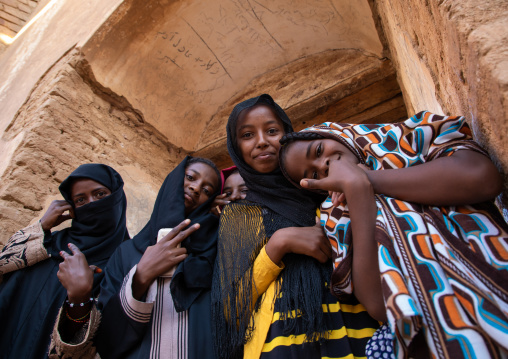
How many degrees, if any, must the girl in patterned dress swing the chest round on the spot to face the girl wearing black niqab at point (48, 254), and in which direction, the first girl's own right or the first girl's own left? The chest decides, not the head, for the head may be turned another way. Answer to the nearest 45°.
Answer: approximately 90° to the first girl's own right

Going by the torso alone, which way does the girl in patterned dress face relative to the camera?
toward the camera

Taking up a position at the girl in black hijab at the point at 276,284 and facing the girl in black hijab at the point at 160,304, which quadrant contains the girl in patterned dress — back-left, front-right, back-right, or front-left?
back-left

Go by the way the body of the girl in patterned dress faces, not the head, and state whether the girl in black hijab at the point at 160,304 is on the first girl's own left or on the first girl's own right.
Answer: on the first girl's own right

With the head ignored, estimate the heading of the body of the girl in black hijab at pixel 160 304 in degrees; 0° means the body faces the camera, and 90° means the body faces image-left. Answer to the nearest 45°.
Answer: approximately 315°

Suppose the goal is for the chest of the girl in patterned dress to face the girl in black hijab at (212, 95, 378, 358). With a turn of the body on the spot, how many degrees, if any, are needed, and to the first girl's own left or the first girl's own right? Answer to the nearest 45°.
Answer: approximately 135° to the first girl's own right
